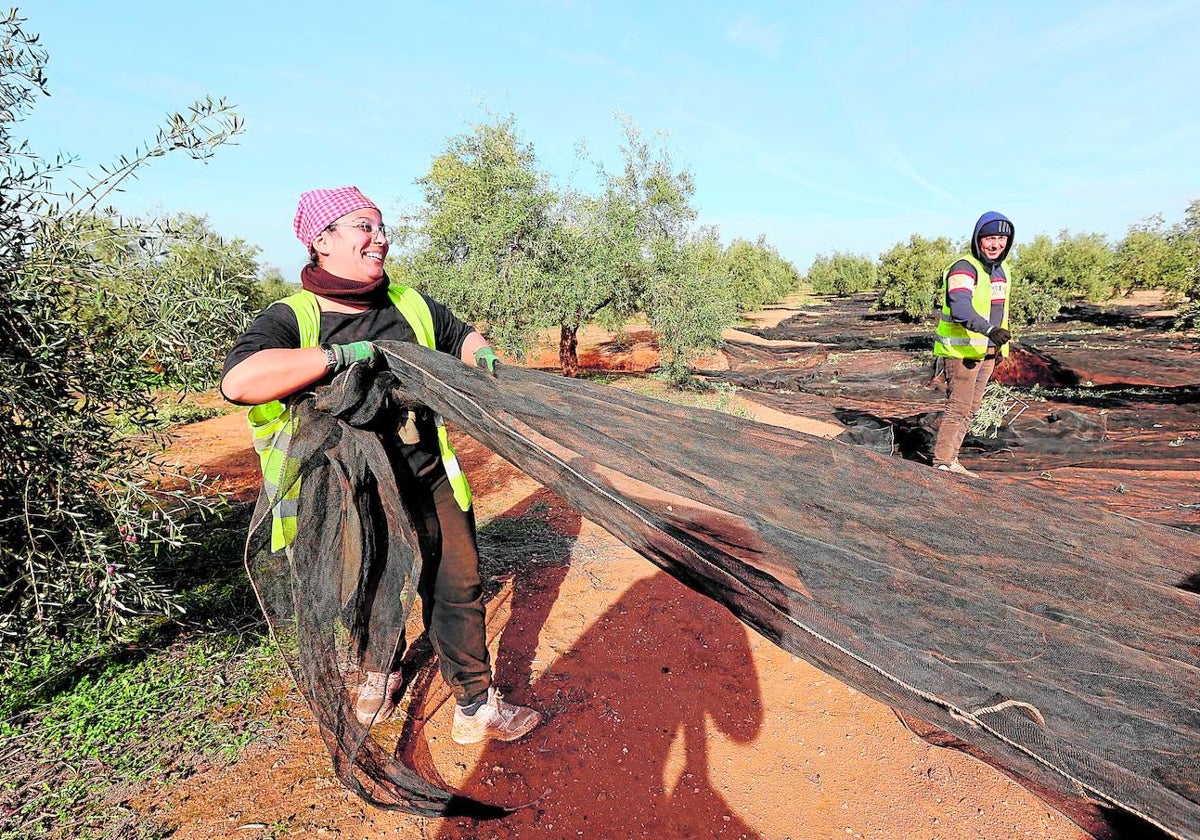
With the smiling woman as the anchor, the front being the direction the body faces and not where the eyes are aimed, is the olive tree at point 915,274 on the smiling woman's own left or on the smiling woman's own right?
on the smiling woman's own left

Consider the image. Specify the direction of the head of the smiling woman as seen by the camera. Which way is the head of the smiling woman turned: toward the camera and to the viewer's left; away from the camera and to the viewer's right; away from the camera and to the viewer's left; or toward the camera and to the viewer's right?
toward the camera and to the viewer's right

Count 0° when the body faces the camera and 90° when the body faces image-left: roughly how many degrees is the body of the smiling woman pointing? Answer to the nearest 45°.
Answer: approximately 315°
